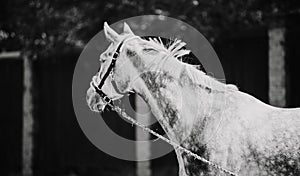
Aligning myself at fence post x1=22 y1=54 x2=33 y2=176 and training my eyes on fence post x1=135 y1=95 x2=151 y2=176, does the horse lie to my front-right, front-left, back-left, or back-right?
front-right

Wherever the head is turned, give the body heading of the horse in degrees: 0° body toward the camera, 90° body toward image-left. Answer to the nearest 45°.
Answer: approximately 90°

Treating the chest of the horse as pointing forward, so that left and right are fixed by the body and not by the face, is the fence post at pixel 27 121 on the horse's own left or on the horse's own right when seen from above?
on the horse's own right

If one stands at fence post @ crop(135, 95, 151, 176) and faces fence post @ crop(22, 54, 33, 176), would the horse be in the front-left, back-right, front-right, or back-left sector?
back-left

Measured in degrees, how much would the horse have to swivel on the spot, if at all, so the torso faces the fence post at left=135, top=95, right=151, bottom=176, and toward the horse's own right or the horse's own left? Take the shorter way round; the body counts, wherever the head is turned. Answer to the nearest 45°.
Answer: approximately 90° to the horse's own right

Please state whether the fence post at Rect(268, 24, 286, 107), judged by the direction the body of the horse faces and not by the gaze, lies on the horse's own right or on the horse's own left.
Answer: on the horse's own right
